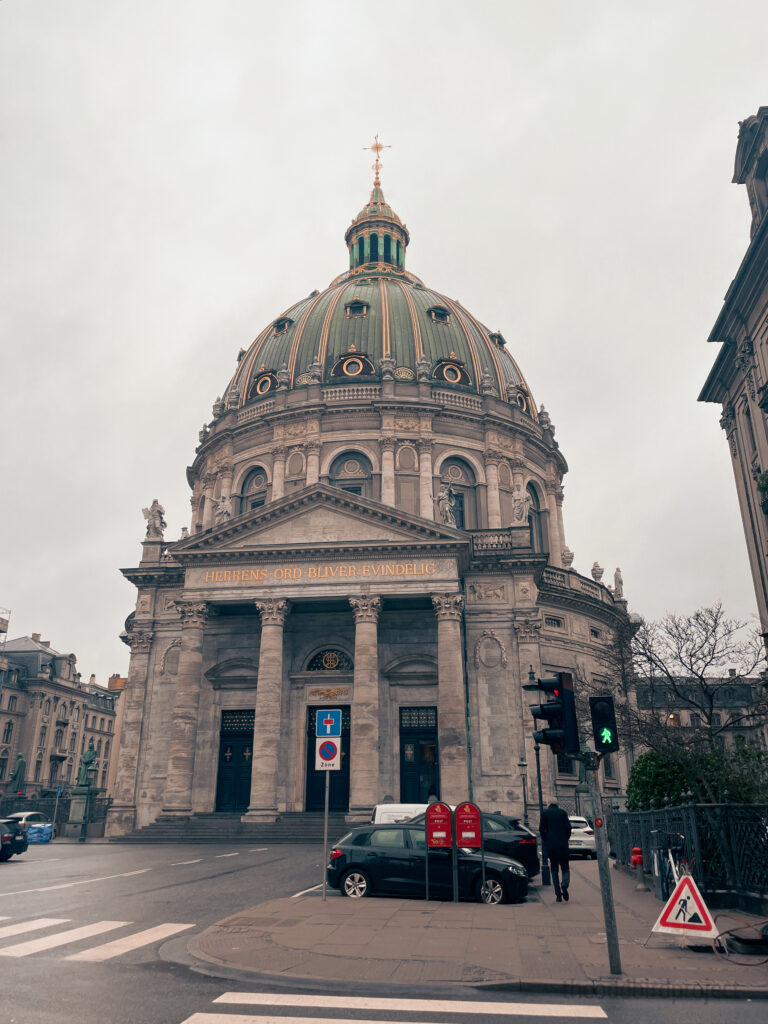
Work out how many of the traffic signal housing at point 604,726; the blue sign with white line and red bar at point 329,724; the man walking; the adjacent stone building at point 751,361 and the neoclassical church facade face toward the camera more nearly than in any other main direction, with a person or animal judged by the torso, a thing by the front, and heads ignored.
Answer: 3

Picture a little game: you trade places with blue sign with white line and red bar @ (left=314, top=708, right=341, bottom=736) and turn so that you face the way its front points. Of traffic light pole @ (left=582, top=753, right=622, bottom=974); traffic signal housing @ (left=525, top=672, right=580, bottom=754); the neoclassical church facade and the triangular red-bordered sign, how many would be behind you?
1

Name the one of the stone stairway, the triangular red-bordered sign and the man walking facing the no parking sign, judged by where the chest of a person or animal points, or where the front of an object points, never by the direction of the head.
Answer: the stone stairway

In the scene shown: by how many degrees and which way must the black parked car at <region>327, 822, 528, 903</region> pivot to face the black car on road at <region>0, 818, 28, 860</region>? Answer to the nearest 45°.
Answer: approximately 135° to its left

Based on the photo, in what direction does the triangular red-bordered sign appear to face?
toward the camera

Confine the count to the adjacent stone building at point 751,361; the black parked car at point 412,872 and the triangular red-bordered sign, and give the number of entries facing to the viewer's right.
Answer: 1

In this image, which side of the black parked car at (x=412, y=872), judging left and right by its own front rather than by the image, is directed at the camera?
right

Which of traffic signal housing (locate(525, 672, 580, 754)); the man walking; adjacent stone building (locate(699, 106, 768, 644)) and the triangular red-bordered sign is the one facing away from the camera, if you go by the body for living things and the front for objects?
the man walking

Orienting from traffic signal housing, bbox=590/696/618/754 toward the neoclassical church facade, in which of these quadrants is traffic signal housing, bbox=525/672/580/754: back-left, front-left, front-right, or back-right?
front-left

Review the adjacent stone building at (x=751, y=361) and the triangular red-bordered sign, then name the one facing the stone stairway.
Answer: the adjacent stone building

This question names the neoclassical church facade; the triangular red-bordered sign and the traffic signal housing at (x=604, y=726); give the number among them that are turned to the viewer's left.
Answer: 0

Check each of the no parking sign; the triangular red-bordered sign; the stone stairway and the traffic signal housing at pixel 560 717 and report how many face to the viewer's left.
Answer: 1

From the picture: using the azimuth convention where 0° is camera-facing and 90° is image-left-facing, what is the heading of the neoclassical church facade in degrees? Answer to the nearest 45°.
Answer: approximately 0°

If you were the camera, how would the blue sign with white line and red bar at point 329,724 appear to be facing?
facing the viewer

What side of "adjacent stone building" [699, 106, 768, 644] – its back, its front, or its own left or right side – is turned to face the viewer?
left

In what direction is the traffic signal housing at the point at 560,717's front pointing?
to the viewer's left

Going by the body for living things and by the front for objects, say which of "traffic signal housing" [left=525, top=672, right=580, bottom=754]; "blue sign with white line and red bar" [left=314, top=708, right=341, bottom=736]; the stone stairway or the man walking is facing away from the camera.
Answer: the man walking

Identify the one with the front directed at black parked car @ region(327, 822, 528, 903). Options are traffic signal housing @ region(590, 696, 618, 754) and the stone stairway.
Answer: the stone stairway
